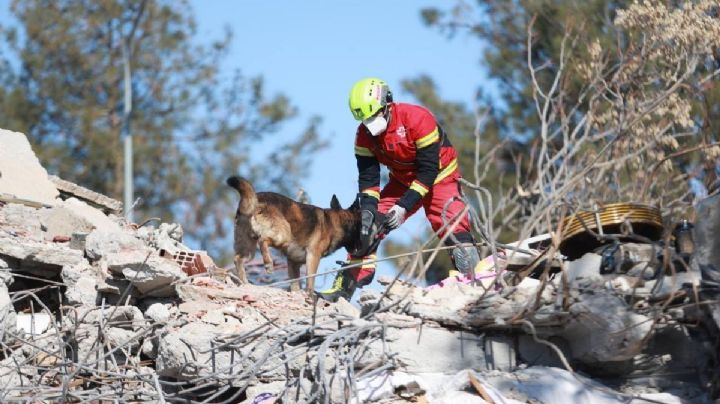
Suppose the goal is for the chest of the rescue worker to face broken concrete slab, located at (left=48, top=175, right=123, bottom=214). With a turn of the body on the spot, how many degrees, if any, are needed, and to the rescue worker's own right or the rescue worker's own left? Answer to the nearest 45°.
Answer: approximately 45° to the rescue worker's own right

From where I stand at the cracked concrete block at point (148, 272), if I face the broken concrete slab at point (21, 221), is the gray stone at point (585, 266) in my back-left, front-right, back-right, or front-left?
back-right

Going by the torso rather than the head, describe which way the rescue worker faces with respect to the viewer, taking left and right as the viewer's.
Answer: facing the viewer and to the left of the viewer

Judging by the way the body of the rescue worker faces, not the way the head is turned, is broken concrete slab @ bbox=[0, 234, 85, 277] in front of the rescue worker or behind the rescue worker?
in front

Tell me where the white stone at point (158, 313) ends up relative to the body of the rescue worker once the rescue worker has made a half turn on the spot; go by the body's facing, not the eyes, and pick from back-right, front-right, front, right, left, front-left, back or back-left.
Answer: back

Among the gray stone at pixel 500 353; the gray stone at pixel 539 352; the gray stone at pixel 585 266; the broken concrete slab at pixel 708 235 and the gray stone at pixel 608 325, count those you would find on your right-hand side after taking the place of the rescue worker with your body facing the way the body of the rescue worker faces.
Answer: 0

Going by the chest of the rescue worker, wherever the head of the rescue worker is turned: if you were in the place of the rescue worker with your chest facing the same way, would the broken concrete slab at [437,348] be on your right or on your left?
on your left

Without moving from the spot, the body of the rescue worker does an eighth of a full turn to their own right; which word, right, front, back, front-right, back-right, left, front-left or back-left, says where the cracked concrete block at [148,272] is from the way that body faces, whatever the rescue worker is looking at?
front-left

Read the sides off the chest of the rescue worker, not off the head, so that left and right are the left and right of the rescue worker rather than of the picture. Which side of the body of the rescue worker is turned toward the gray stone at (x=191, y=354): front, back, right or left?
front

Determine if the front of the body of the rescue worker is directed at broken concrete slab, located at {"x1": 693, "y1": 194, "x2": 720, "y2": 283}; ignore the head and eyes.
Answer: no

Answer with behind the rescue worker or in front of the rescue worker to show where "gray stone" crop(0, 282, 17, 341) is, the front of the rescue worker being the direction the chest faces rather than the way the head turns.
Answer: in front
